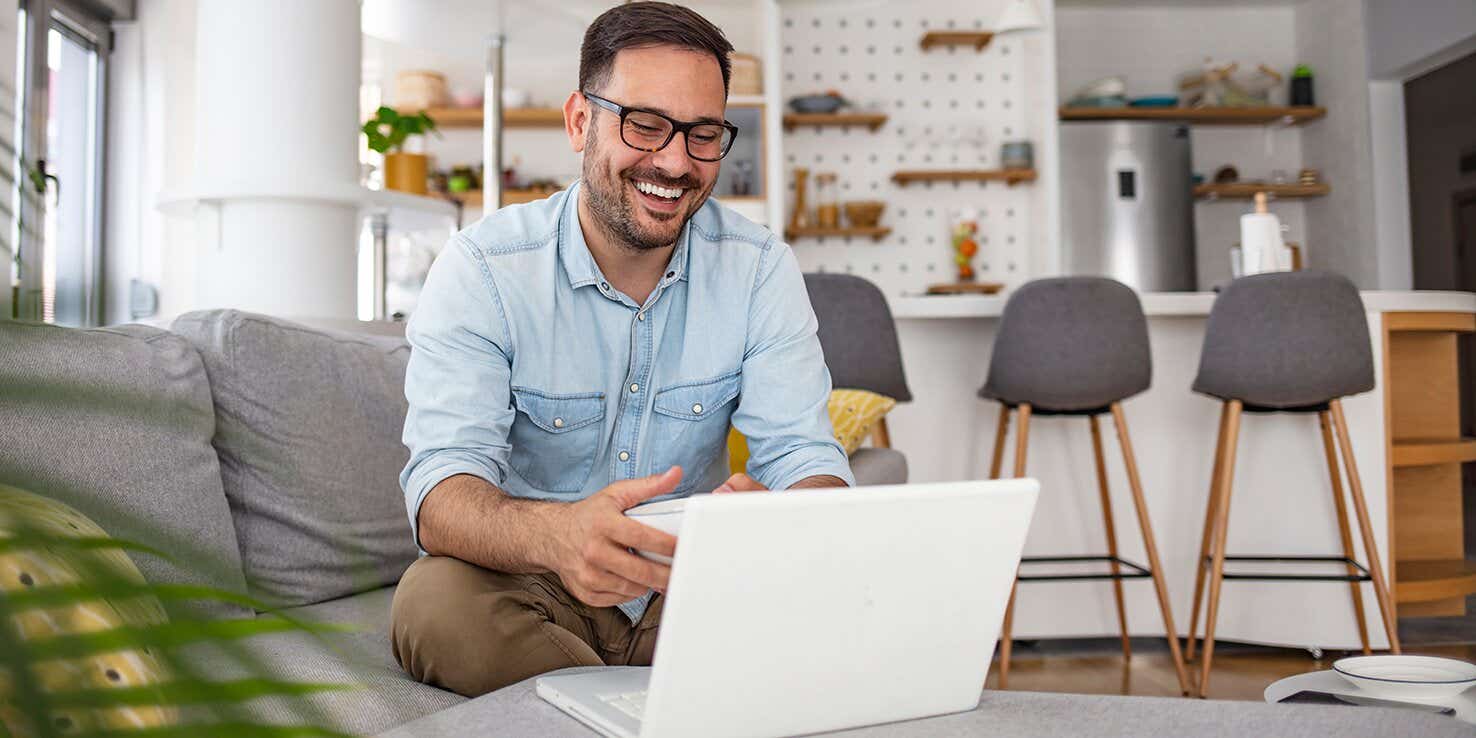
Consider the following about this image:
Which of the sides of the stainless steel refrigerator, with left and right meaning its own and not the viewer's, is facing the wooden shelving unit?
front

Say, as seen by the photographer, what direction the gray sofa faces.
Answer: facing the viewer and to the right of the viewer

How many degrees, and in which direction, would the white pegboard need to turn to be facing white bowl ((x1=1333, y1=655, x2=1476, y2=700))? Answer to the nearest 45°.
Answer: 0° — it already faces it

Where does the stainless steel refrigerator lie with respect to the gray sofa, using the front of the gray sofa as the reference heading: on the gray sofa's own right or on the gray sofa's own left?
on the gray sofa's own left

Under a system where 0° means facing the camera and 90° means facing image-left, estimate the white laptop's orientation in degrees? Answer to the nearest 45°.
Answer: approximately 135°

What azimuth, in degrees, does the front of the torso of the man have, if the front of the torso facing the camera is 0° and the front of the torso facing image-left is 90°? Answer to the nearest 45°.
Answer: approximately 0°

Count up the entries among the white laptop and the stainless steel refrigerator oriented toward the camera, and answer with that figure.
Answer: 1

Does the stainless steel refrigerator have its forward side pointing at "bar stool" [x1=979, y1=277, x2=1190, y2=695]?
yes

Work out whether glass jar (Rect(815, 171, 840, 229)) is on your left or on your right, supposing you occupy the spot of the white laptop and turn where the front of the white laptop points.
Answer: on your right

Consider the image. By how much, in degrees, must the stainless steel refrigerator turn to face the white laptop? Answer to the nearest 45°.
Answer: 0° — it already faces it

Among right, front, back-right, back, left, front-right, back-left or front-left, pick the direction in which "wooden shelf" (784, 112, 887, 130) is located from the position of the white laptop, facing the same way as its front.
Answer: front-right

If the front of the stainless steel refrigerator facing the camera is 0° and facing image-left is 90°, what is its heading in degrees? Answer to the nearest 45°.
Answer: approximately 0°
